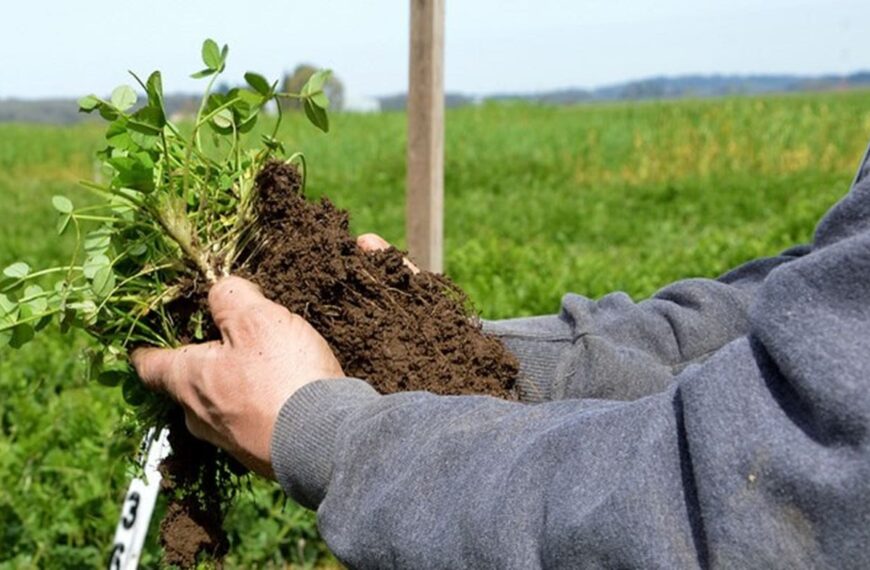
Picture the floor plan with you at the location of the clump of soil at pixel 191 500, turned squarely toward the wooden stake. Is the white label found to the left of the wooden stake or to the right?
left

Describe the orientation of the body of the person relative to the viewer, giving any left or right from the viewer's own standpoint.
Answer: facing to the left of the viewer

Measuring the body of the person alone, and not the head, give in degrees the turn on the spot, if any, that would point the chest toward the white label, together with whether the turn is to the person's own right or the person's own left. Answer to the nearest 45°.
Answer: approximately 45° to the person's own right
